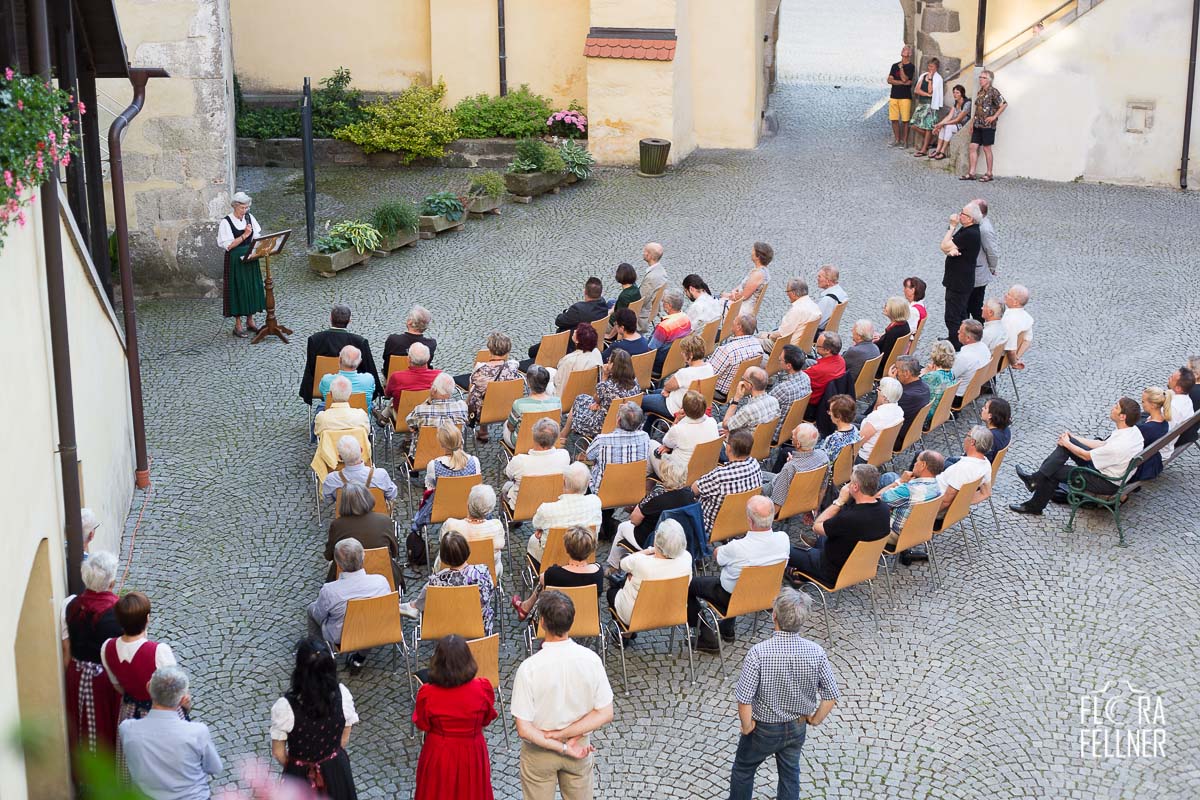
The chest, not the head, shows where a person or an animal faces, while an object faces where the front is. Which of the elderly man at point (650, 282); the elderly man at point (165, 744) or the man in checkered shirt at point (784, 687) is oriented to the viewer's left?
the elderly man at point (650, 282)

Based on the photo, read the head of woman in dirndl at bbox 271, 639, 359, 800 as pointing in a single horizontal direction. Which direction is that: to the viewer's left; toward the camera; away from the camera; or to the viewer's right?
away from the camera

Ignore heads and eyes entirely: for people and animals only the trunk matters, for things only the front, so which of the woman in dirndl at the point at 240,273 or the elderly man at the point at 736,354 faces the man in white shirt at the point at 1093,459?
the woman in dirndl

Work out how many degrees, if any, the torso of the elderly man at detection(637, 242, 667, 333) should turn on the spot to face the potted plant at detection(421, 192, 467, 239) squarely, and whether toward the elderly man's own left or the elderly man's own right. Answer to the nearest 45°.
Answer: approximately 45° to the elderly man's own right

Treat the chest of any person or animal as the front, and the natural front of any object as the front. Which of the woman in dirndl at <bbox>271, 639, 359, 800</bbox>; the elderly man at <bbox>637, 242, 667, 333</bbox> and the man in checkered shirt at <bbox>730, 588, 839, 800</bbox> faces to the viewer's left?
the elderly man

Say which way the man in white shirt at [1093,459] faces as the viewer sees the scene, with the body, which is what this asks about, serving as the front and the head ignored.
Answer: to the viewer's left

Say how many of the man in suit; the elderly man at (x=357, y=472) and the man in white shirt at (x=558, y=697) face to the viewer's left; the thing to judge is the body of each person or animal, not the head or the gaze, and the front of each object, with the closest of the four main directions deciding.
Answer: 0

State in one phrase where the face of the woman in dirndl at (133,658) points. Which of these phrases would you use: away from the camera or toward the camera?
away from the camera

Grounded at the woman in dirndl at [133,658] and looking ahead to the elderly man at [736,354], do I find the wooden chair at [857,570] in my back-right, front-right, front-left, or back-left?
front-right

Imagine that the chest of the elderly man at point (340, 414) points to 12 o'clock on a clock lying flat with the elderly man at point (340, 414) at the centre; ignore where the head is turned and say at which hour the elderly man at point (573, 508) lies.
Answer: the elderly man at point (573, 508) is roughly at 5 o'clock from the elderly man at point (340, 414).

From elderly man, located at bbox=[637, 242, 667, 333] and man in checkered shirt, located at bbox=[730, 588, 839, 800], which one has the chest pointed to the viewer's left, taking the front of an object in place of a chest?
the elderly man

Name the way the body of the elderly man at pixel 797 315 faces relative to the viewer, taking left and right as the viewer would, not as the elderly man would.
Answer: facing to the left of the viewer

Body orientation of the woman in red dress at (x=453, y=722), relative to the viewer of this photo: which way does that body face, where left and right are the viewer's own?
facing away from the viewer

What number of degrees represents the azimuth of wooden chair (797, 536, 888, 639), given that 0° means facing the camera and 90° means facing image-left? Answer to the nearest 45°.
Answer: approximately 135°

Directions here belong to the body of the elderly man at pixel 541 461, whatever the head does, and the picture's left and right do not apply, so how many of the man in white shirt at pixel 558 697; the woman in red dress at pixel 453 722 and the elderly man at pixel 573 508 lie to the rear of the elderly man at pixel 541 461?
3

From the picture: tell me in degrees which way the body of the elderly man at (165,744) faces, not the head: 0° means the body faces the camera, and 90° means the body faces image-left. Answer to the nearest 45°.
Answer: approximately 180°

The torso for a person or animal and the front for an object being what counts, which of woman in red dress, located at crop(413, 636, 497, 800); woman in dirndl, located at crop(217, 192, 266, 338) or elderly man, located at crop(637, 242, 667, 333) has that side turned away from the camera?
the woman in red dress

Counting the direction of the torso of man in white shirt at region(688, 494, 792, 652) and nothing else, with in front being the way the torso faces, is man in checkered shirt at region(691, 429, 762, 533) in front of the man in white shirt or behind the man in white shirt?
in front

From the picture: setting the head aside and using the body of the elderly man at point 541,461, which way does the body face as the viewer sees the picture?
away from the camera

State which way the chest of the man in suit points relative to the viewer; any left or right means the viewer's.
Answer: facing away from the viewer

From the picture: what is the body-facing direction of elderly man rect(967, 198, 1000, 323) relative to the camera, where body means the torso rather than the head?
to the viewer's left
